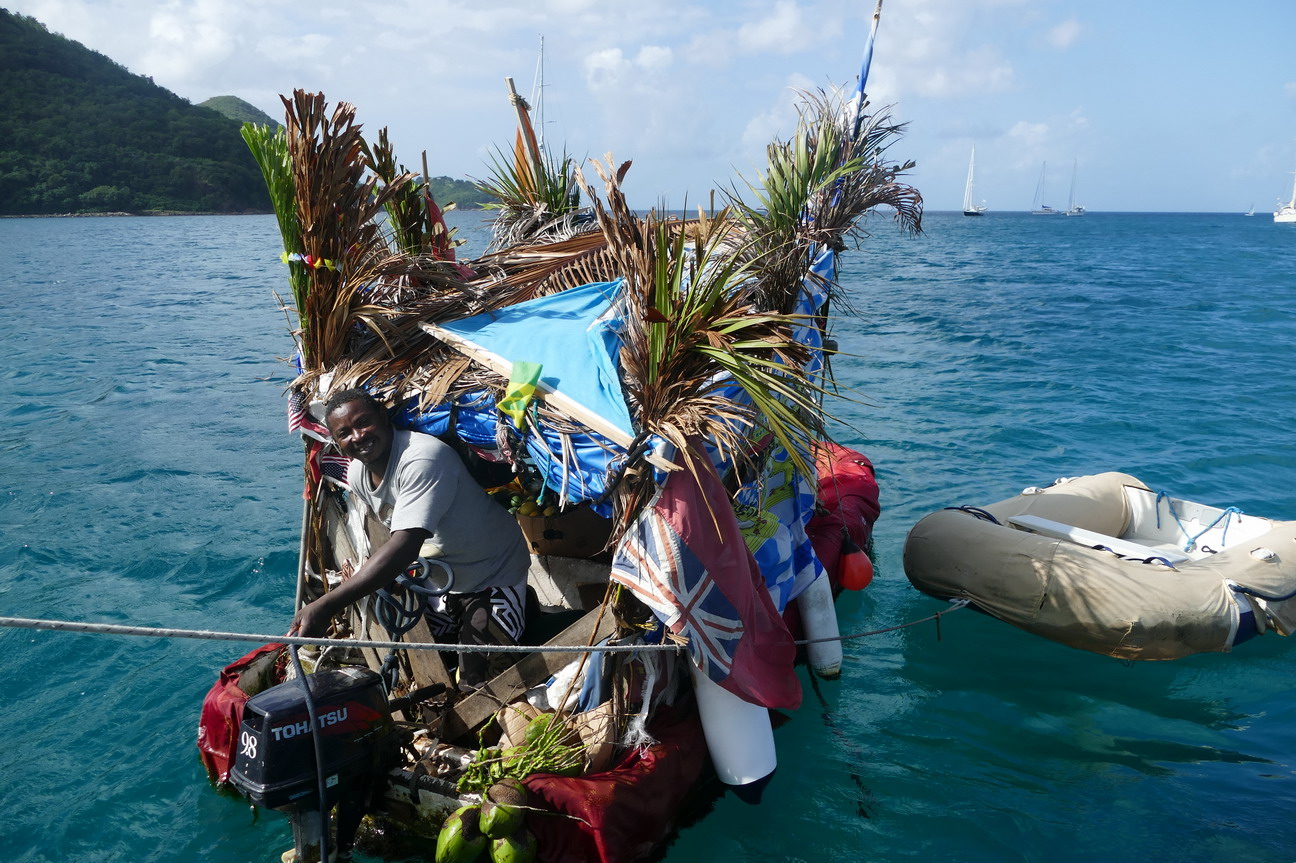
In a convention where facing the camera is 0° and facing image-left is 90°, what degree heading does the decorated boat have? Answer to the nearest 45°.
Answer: approximately 225°

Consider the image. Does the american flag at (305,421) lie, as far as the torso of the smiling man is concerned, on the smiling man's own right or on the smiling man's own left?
on the smiling man's own right

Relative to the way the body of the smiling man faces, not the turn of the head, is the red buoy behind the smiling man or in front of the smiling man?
behind

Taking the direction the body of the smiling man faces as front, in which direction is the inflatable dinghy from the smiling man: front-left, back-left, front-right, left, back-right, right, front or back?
back-left
